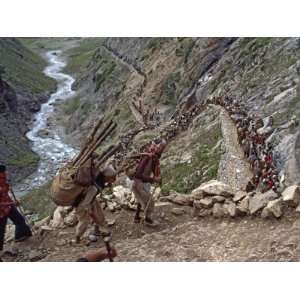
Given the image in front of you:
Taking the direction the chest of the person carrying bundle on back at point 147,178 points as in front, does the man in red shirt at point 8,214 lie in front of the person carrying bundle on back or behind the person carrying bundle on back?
behind

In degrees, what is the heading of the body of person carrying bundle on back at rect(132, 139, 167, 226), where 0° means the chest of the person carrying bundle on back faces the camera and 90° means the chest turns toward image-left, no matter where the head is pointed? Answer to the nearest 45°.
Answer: approximately 270°

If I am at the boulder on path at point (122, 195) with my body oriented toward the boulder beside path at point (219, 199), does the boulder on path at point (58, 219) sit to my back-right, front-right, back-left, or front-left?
back-right

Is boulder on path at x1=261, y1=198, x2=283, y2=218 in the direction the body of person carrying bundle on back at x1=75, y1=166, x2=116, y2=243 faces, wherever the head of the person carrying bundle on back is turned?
yes

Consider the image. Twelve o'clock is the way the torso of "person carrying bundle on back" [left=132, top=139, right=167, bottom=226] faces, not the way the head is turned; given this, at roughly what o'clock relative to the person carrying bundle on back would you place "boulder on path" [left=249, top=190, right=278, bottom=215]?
The boulder on path is roughly at 12 o'clock from the person carrying bundle on back.

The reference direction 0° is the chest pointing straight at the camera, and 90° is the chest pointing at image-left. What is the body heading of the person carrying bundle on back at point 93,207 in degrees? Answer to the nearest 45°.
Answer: approximately 270°

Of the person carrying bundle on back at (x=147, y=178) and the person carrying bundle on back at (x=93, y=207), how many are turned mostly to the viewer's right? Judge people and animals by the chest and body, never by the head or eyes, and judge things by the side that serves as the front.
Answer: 2
